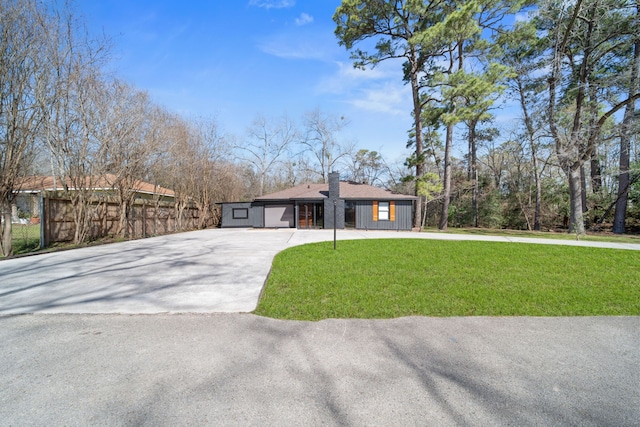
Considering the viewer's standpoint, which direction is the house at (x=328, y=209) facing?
facing the viewer

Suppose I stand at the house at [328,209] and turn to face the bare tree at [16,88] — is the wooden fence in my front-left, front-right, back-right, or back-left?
front-right

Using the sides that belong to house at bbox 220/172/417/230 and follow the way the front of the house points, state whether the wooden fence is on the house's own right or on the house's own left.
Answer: on the house's own right

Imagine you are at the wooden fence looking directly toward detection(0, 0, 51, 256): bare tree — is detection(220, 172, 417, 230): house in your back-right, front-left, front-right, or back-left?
back-left

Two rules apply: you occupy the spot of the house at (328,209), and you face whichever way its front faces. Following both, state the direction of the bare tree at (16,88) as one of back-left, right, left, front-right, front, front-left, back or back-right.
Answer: front-right

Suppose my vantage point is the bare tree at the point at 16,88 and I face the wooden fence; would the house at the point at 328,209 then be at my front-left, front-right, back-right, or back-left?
front-right
